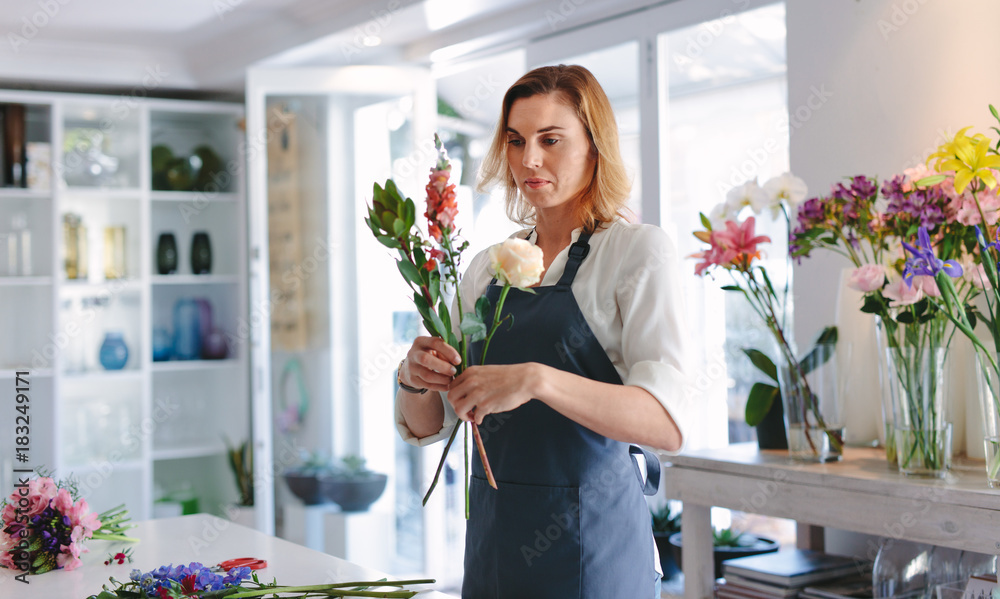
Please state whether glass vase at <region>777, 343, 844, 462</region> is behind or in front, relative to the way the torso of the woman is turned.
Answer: behind

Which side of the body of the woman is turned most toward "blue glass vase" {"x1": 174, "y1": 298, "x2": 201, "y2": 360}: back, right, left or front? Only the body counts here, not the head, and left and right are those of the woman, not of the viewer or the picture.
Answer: right

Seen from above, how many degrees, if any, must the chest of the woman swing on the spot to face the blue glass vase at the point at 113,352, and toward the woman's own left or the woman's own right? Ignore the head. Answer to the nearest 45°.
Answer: approximately 90° to the woman's own right

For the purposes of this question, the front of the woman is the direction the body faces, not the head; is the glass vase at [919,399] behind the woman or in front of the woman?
behind

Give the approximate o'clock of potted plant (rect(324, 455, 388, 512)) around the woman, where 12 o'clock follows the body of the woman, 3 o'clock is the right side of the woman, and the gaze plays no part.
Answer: The potted plant is roughly at 4 o'clock from the woman.

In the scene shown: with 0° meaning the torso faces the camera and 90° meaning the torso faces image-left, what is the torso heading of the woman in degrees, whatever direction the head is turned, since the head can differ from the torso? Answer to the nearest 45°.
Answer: approximately 45°

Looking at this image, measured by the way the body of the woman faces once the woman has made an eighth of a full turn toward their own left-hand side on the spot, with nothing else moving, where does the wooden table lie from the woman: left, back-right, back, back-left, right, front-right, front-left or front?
back-left

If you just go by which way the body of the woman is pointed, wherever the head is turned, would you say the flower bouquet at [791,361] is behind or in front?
behind

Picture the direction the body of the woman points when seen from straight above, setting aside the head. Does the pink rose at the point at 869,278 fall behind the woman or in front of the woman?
behind

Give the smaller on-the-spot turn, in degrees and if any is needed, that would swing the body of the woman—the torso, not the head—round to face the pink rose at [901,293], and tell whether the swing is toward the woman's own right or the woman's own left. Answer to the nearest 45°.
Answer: approximately 180°
